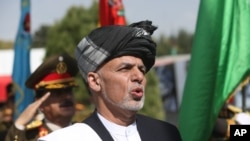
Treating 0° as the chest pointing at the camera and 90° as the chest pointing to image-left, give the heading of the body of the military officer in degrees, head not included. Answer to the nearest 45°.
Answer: approximately 315°

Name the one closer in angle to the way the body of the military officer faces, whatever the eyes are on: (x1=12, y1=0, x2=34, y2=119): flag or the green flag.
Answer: the green flag

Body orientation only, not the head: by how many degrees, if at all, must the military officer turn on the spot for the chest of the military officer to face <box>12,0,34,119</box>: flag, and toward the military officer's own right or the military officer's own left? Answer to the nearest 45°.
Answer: approximately 135° to the military officer's own left

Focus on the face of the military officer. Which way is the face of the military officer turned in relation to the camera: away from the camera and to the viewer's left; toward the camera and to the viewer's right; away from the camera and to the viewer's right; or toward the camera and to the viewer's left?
toward the camera and to the viewer's right

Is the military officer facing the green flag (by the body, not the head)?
yes

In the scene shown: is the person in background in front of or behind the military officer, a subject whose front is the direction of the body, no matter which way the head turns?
behind

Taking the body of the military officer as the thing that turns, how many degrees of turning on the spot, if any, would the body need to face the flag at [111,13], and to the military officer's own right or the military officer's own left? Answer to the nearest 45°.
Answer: approximately 90° to the military officer's own left
